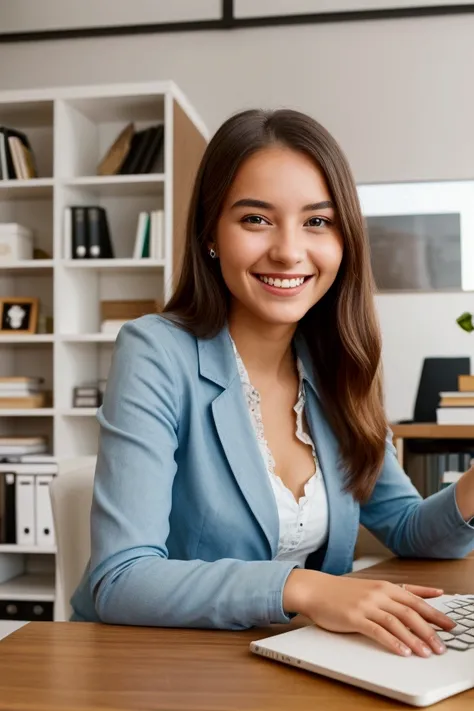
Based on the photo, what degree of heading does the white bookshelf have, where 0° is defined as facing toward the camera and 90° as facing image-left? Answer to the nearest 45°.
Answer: approximately 0°

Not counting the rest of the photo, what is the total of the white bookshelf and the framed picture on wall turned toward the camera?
2

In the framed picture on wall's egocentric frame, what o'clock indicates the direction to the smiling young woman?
The smiling young woman is roughly at 12 o'clock from the framed picture on wall.
